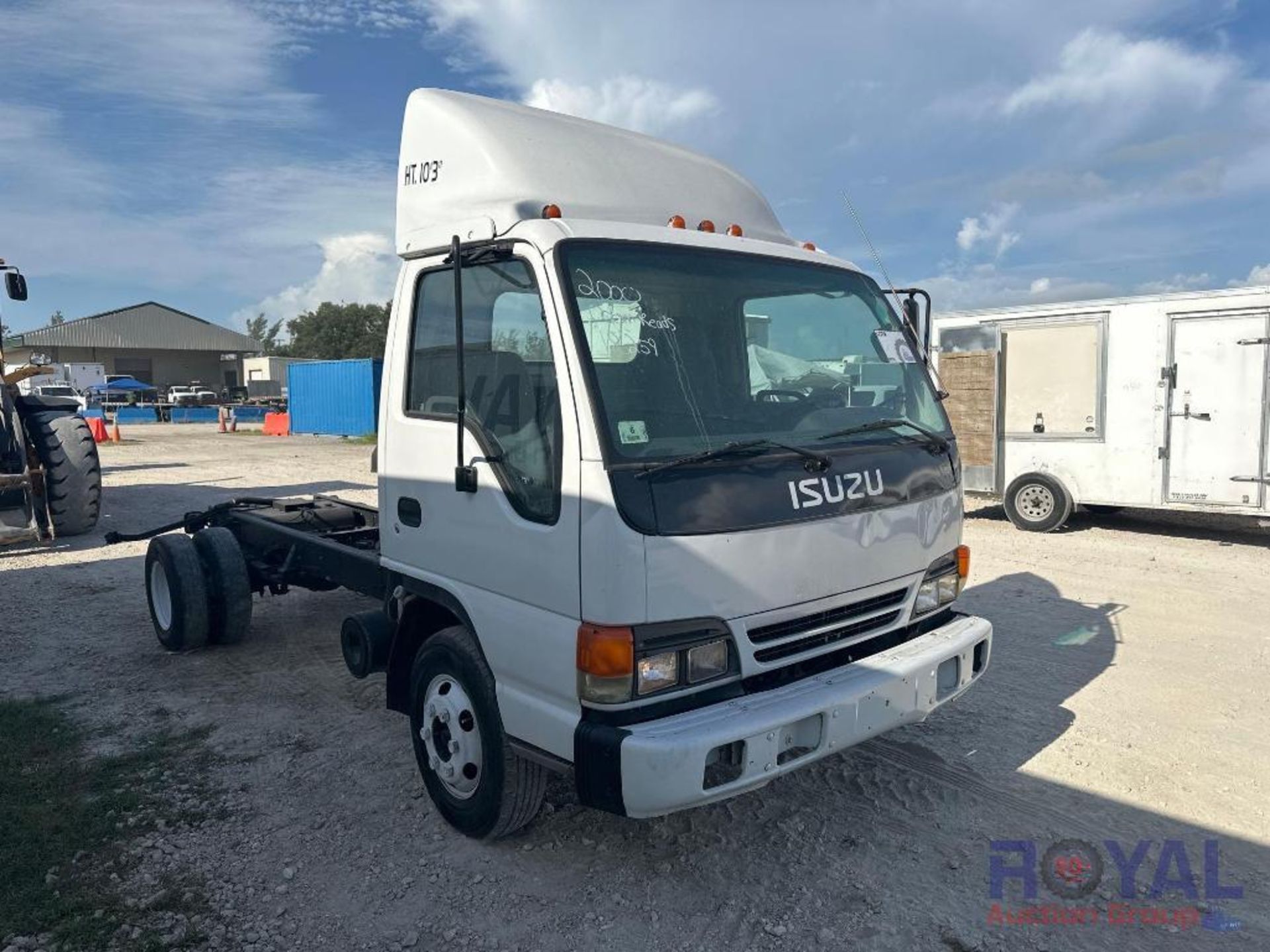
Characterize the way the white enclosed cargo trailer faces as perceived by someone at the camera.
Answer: facing to the right of the viewer

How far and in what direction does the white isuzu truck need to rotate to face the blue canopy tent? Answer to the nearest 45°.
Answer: approximately 180°

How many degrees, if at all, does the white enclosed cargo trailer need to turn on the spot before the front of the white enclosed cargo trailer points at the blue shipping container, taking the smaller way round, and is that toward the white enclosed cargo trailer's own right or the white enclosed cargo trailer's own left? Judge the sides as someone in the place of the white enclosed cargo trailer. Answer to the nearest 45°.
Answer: approximately 135° to the white enclosed cargo trailer's own left

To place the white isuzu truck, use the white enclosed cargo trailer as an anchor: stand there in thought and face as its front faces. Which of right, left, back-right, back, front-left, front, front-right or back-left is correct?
right

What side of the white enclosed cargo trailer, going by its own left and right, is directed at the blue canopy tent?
back

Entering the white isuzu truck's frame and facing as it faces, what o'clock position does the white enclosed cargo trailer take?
The white enclosed cargo trailer is roughly at 9 o'clock from the white isuzu truck.

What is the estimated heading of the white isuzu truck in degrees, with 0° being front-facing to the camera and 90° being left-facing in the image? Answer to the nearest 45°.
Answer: approximately 315°
